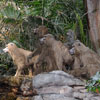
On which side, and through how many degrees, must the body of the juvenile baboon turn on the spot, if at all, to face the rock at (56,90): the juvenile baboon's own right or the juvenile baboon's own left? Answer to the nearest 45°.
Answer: approximately 90° to the juvenile baboon's own left

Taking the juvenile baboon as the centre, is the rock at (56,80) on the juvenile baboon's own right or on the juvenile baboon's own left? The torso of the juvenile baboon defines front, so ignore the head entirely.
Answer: on the juvenile baboon's own left

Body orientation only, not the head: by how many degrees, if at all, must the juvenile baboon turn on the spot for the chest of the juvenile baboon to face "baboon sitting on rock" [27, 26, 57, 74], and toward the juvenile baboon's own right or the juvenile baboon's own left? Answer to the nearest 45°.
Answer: approximately 180°

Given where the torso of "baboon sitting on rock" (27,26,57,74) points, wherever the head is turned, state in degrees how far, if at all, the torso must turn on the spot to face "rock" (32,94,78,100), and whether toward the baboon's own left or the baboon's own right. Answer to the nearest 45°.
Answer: approximately 90° to the baboon's own left

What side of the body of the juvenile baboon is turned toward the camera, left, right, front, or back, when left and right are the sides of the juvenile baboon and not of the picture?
left

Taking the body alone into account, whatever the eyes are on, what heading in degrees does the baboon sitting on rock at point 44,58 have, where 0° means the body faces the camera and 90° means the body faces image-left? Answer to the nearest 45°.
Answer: approximately 90°

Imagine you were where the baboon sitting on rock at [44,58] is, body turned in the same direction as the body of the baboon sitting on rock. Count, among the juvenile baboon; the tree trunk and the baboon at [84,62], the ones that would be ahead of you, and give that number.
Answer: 1

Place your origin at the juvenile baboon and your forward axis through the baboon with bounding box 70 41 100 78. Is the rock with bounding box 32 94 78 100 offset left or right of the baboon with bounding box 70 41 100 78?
right

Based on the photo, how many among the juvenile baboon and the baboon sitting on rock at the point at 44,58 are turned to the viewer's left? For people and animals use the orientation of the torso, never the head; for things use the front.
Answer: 2

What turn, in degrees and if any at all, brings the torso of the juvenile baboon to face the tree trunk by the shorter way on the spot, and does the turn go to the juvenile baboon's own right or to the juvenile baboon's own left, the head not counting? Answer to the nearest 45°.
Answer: approximately 180°

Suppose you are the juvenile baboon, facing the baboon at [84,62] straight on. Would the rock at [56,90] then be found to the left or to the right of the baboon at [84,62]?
right

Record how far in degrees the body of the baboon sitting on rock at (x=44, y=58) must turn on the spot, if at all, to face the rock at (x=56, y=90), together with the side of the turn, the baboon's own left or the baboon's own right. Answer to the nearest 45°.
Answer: approximately 90° to the baboon's own left
